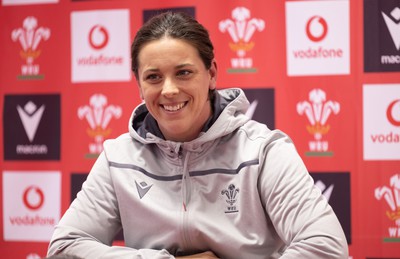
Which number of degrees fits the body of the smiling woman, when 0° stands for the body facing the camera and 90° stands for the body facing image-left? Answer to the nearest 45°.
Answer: approximately 0°
